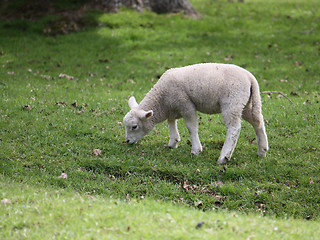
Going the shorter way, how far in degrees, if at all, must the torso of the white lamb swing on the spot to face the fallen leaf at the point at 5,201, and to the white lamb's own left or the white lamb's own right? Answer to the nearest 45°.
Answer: approximately 45° to the white lamb's own left

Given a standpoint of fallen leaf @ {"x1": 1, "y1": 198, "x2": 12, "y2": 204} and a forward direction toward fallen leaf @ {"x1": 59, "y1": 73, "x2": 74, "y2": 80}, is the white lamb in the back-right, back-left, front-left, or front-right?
front-right

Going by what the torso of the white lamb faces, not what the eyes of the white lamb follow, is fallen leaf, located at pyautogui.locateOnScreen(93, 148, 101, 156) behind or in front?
in front

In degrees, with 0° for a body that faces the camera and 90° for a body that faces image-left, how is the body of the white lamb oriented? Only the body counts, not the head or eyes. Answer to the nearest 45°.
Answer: approximately 90°

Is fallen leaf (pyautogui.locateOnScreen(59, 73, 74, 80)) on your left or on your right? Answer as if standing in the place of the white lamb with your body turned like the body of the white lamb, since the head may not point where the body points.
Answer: on your right

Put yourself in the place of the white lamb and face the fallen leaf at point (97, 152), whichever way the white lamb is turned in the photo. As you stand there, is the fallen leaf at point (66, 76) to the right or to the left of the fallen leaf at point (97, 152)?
right
